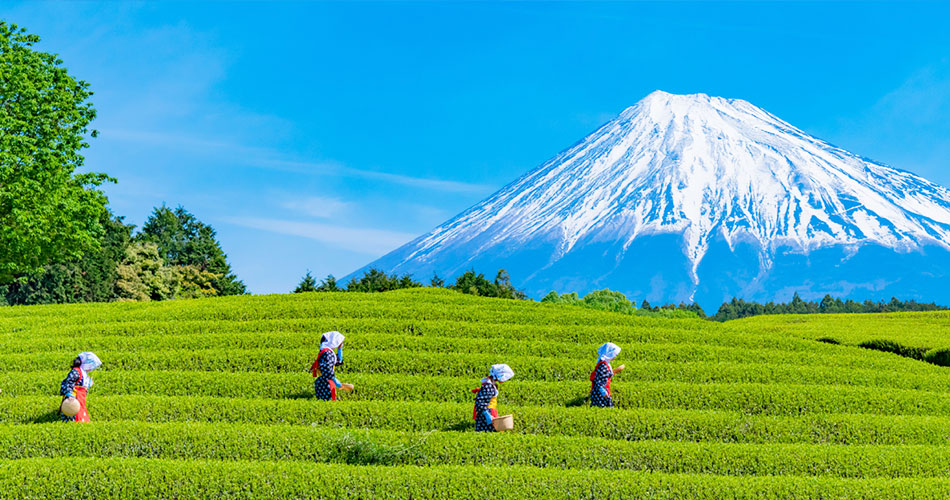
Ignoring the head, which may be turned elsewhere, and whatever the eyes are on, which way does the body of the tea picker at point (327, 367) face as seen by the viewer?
to the viewer's right

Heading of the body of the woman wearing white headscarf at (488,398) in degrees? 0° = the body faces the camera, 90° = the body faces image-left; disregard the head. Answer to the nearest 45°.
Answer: approximately 270°

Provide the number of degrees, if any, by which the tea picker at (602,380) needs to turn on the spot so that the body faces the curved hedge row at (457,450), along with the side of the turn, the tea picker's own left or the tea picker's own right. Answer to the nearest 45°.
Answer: approximately 135° to the tea picker's own right

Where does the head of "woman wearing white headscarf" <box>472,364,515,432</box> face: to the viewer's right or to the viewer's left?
to the viewer's right

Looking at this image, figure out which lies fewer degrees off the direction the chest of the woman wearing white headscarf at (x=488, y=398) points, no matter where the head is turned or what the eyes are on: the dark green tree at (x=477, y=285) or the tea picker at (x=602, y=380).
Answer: the tea picker

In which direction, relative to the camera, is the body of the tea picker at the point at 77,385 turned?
to the viewer's right

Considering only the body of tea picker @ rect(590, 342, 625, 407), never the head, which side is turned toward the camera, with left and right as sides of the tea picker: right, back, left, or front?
right
